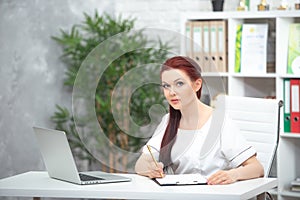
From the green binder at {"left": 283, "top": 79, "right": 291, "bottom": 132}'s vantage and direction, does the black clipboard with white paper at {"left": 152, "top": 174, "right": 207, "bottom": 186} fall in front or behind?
in front

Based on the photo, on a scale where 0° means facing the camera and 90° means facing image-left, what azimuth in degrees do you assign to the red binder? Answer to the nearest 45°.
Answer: approximately 0°

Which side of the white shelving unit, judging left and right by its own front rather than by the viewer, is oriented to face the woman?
front

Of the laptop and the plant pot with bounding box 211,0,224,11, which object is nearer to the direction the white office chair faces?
the laptop

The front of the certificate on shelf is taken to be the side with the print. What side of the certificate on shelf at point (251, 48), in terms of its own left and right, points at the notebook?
front

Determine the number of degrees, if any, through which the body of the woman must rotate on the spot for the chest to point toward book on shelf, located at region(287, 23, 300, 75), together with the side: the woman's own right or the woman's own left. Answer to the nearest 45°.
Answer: approximately 180°

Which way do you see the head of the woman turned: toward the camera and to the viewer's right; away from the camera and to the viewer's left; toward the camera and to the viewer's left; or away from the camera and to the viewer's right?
toward the camera and to the viewer's left
